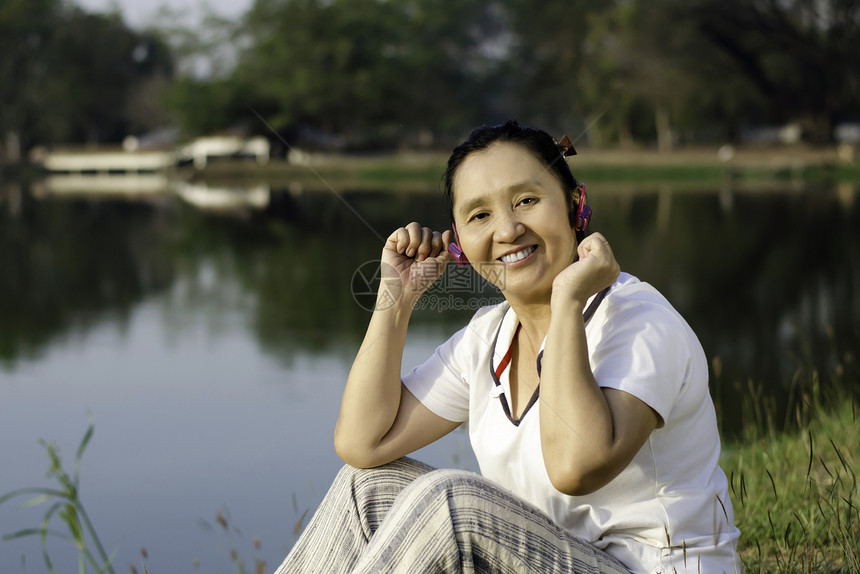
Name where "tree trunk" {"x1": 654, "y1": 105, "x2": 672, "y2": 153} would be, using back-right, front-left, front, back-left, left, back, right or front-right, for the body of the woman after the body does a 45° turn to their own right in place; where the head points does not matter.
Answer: right

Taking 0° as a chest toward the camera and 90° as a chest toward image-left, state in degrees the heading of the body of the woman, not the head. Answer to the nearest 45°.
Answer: approximately 45°

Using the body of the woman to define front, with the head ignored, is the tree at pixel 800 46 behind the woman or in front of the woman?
behind
